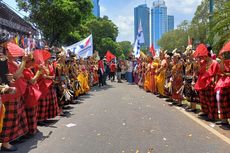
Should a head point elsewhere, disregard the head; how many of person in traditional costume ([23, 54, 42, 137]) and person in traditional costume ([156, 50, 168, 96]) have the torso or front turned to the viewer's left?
1

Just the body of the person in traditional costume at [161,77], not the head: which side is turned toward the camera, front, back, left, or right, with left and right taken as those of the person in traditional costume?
left

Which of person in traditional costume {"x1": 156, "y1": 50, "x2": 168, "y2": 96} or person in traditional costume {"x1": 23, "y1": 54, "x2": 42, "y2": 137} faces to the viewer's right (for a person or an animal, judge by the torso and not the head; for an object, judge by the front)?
person in traditional costume {"x1": 23, "y1": 54, "x2": 42, "y2": 137}

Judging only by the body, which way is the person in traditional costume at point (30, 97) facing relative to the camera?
to the viewer's right

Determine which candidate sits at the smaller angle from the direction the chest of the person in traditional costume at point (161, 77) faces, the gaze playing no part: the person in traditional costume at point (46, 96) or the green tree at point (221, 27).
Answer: the person in traditional costume

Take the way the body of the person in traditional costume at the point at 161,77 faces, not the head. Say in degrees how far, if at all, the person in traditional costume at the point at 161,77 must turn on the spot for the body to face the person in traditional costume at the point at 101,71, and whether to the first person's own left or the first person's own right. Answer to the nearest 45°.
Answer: approximately 45° to the first person's own right
